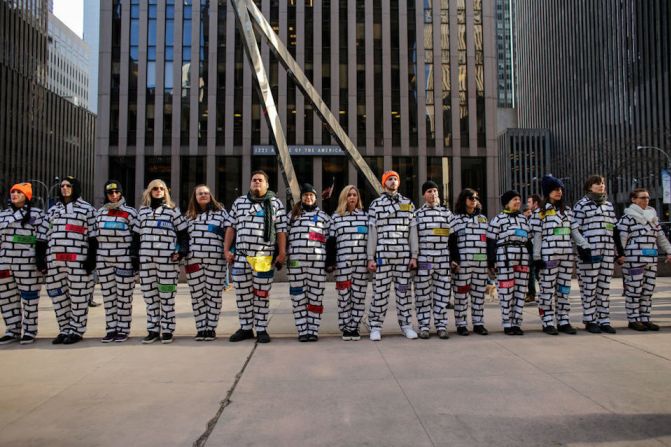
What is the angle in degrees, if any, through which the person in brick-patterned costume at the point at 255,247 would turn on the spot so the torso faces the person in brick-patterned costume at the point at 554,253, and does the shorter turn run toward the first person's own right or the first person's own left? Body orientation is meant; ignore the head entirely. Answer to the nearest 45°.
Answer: approximately 90° to the first person's own left

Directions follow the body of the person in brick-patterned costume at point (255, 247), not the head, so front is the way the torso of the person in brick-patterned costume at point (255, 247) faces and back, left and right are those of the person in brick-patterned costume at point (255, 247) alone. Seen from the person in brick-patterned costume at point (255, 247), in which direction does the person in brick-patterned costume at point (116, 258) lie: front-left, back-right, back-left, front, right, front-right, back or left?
right

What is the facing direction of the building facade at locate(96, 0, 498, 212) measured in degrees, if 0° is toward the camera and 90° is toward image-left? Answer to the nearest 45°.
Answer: approximately 0°

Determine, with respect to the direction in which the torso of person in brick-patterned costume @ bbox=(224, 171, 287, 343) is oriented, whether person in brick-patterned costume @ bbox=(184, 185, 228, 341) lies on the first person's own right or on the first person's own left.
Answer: on the first person's own right

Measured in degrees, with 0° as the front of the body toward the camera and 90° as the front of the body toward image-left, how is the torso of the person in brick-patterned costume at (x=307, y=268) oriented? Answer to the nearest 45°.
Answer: approximately 0°

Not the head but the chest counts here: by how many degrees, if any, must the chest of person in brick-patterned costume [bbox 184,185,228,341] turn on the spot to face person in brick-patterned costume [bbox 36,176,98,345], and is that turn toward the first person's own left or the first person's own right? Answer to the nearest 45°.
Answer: approximately 90° to the first person's own right

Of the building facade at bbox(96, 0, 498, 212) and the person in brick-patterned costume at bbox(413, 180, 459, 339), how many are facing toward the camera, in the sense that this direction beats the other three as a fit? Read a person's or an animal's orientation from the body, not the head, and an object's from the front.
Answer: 2

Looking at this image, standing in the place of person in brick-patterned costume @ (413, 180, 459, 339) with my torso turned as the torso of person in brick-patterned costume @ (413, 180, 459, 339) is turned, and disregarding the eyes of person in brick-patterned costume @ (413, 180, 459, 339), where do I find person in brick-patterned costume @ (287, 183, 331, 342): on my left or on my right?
on my right
